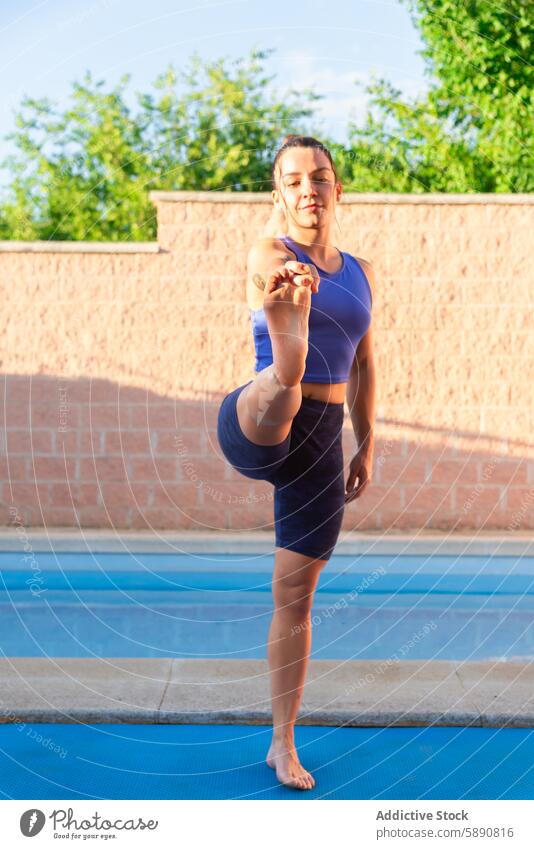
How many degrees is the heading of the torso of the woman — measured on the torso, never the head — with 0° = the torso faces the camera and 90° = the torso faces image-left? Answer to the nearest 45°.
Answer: approximately 0°

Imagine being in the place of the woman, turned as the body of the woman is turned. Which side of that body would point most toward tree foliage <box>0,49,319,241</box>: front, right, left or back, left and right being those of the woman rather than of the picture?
back

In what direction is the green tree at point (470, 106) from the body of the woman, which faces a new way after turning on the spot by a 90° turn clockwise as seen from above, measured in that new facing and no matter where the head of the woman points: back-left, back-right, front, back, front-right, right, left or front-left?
right
